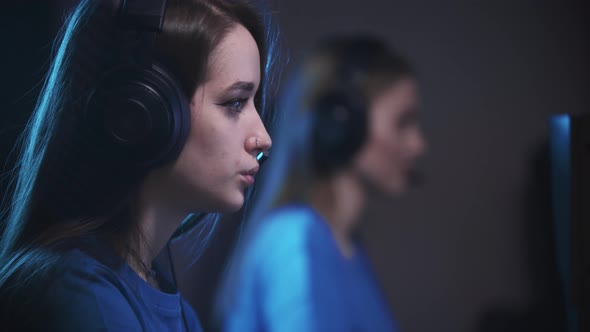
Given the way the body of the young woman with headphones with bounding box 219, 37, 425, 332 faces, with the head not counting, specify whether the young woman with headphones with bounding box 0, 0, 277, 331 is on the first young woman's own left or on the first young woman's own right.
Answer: on the first young woman's own right

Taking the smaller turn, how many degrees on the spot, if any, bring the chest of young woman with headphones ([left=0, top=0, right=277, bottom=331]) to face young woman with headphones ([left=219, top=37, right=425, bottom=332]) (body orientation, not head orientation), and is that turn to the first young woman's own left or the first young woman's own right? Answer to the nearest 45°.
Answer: approximately 45° to the first young woman's own left

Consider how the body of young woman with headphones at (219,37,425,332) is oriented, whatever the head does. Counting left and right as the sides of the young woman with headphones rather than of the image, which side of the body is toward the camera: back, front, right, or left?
right

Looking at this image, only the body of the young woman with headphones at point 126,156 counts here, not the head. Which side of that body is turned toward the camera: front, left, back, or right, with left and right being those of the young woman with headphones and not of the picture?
right

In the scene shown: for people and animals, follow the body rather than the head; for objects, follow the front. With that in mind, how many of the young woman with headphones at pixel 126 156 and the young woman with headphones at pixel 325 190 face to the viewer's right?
2

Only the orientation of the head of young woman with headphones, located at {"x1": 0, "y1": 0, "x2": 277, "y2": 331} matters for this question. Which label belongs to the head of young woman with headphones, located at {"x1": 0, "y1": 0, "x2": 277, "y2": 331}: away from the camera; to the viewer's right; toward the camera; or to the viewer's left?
to the viewer's right

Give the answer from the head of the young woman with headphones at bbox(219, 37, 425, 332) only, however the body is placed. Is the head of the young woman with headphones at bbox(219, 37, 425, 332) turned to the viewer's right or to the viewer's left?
to the viewer's right
